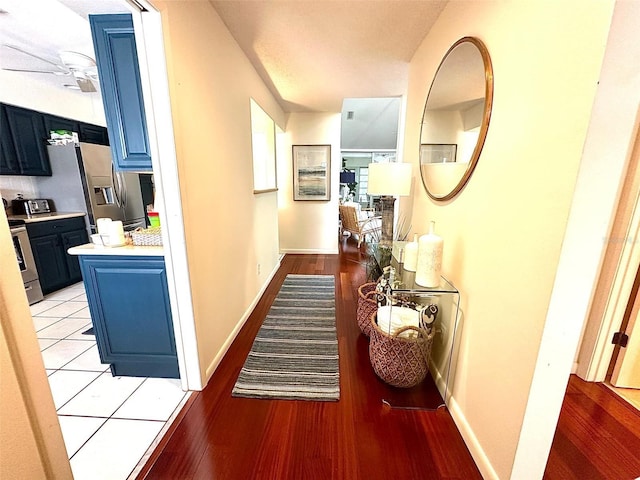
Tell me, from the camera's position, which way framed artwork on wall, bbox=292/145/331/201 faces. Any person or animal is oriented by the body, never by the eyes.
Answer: facing the viewer

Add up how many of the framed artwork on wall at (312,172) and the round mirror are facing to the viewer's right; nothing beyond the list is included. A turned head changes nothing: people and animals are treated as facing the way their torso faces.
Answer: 0

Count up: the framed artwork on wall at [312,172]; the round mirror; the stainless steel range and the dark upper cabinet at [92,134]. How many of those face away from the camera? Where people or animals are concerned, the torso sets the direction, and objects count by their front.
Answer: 0

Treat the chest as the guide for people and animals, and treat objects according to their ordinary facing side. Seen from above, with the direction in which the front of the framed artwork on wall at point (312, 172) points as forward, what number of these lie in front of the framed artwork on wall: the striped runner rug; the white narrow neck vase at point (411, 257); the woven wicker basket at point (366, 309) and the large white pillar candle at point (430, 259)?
4

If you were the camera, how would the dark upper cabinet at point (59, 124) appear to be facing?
facing the viewer and to the right of the viewer

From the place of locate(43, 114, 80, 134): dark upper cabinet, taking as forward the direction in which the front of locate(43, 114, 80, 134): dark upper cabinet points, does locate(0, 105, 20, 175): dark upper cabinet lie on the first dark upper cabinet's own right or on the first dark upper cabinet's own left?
on the first dark upper cabinet's own right

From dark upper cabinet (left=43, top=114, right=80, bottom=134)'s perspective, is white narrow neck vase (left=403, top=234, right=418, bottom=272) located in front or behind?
in front

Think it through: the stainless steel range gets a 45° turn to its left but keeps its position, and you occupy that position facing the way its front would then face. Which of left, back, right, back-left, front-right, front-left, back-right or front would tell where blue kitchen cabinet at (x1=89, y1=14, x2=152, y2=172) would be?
right

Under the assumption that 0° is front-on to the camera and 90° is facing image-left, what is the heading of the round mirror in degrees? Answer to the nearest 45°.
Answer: approximately 45°

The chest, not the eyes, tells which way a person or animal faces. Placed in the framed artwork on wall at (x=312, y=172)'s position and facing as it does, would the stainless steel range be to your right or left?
on your right

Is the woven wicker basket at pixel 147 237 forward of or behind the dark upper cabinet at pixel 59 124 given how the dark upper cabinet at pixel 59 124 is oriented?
forward

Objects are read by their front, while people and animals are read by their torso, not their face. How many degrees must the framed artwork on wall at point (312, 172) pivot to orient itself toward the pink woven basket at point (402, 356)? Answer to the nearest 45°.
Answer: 0° — it already faces it

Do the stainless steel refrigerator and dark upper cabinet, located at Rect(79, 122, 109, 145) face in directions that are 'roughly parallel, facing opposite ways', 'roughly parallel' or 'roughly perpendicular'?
roughly parallel

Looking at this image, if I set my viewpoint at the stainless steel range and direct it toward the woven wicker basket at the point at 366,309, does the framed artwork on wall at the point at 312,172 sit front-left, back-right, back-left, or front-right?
front-left

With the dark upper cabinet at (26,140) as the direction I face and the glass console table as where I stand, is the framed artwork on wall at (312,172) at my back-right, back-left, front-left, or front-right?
front-right
